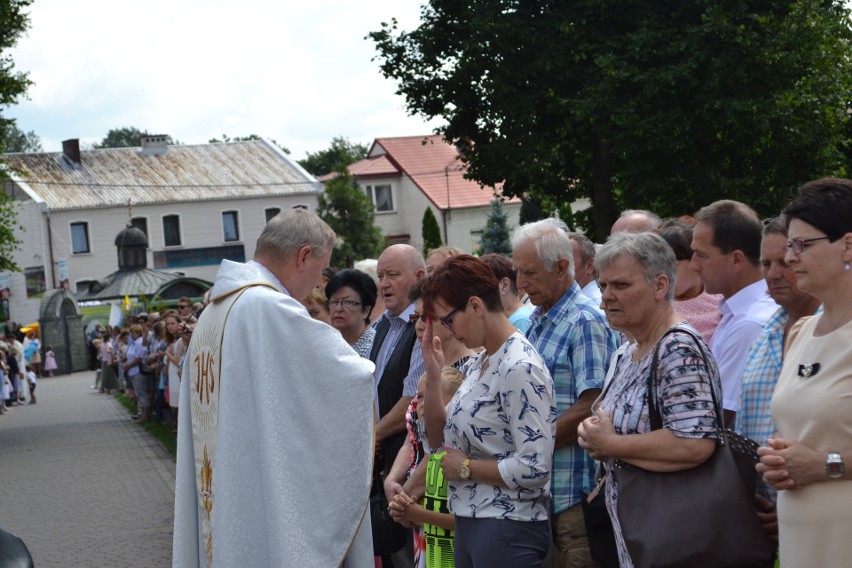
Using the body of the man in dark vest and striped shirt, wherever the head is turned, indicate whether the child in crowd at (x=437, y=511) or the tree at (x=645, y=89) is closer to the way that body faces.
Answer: the child in crowd

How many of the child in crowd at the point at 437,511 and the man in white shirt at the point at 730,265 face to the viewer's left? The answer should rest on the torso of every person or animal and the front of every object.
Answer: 2

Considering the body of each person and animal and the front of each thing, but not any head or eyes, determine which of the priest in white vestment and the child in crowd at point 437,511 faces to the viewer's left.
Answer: the child in crowd

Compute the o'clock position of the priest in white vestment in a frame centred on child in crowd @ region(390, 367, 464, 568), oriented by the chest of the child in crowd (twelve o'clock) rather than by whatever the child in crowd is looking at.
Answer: The priest in white vestment is roughly at 11 o'clock from the child in crowd.

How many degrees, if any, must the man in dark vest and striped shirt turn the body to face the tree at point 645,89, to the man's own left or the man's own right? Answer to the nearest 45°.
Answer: approximately 135° to the man's own right

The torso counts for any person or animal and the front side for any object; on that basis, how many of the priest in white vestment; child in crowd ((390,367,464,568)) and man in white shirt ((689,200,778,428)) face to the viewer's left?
2

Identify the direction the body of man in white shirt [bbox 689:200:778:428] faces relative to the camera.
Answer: to the viewer's left

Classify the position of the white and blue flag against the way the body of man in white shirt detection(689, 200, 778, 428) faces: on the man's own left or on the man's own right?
on the man's own right
